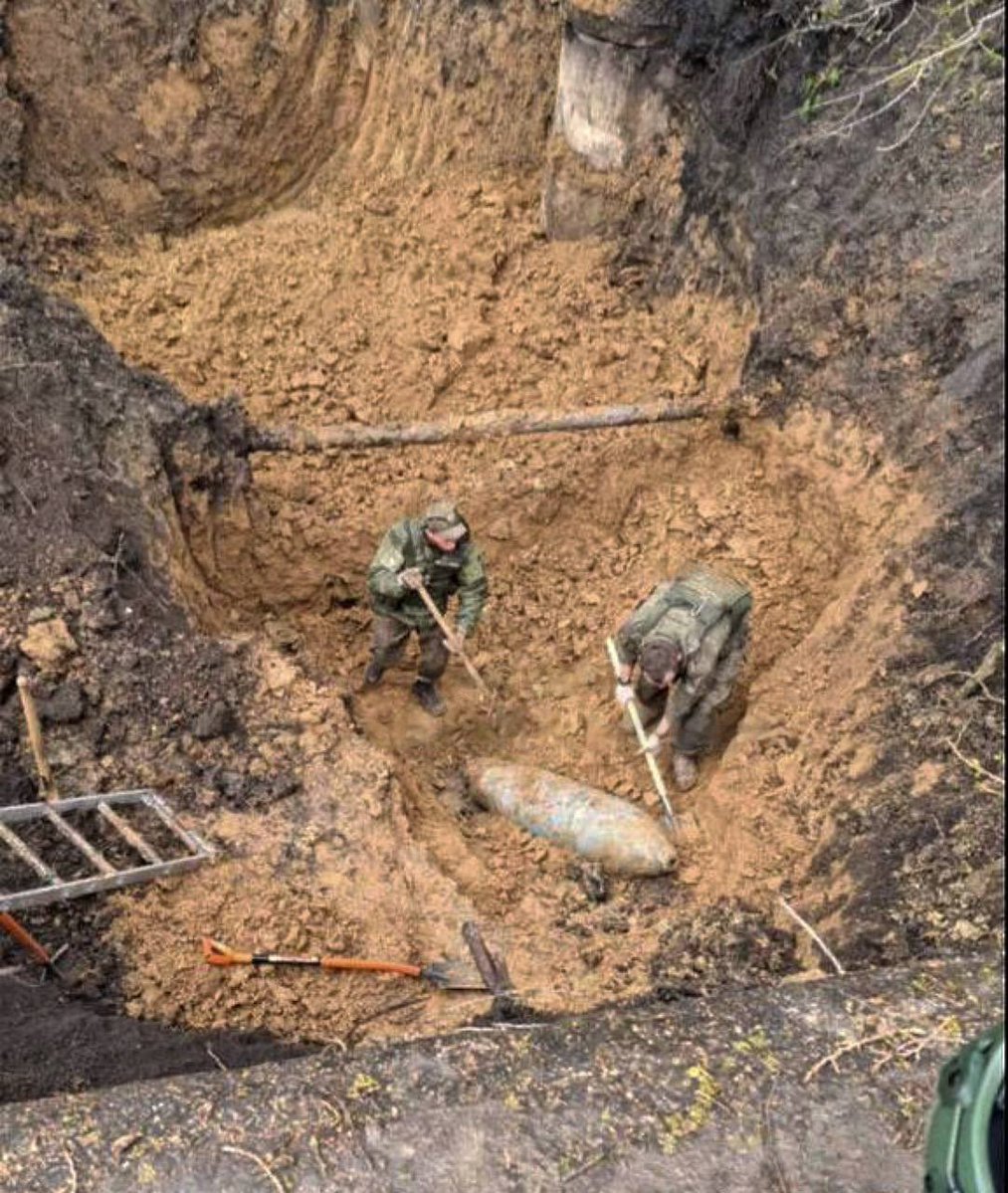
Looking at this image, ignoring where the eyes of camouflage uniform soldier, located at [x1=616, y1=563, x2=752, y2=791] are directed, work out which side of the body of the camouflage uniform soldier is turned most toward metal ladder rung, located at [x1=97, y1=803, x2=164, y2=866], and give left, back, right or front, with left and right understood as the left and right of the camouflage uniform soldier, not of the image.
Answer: front

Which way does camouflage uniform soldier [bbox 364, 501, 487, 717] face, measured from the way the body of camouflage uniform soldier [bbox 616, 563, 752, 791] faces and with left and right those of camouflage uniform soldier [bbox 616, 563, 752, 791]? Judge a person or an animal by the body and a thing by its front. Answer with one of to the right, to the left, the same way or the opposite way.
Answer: to the left

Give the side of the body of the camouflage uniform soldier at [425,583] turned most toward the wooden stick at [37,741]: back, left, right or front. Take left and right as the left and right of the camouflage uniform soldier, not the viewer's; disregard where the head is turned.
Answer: right

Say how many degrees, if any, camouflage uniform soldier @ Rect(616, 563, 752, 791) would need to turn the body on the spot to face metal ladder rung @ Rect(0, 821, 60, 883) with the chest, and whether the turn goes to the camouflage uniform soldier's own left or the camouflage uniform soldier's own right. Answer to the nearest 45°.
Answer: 0° — they already face it

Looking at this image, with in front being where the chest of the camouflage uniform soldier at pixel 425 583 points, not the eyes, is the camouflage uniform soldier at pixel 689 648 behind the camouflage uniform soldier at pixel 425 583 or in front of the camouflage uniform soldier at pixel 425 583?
in front

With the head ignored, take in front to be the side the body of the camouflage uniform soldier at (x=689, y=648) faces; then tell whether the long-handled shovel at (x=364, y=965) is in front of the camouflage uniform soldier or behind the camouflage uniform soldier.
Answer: in front

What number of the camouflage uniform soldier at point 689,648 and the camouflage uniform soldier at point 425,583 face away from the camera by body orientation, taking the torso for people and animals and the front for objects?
0

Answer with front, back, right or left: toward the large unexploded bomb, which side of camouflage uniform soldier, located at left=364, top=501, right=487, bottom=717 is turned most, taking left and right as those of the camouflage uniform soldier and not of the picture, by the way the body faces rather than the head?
front

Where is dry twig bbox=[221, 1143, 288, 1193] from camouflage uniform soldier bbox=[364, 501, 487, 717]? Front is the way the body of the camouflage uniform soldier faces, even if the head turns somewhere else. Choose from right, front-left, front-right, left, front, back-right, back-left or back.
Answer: front-right

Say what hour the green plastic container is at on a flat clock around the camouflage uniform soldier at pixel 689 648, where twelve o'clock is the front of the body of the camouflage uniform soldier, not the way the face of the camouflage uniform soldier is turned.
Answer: The green plastic container is roughly at 10 o'clock from the camouflage uniform soldier.

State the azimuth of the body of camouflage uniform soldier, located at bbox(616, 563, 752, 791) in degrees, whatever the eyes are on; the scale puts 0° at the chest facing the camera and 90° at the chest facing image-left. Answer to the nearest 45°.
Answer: approximately 45°

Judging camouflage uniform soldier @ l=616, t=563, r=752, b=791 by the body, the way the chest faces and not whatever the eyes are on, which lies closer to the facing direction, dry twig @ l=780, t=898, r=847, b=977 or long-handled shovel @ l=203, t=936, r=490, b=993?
the long-handled shovel

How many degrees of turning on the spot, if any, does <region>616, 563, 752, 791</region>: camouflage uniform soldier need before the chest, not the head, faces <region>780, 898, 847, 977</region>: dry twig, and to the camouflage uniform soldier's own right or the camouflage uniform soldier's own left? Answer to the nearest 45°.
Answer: approximately 90° to the camouflage uniform soldier's own left

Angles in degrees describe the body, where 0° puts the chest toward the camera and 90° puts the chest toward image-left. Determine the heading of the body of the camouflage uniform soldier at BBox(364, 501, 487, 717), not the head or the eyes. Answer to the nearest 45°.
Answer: approximately 315°
